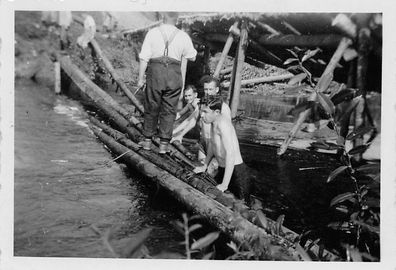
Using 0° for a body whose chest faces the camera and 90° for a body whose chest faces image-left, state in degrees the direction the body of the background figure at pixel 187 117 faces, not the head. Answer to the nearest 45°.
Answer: approximately 45°

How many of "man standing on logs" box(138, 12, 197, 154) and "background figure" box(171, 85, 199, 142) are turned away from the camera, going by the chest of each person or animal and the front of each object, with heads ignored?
1

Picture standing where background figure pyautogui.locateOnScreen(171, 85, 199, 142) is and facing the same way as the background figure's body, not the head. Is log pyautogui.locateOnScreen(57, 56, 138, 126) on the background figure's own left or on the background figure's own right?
on the background figure's own right

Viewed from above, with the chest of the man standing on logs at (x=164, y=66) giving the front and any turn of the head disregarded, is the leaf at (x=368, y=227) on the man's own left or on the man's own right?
on the man's own right

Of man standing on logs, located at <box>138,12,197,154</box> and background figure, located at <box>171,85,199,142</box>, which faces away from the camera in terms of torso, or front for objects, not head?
the man standing on logs

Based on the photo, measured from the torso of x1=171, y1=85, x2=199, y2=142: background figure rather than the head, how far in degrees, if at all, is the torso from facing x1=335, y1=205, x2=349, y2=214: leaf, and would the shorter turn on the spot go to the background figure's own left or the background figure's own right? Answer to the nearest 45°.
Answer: approximately 90° to the background figure's own left

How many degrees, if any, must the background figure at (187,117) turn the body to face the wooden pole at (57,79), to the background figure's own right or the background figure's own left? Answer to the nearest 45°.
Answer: approximately 90° to the background figure's own right

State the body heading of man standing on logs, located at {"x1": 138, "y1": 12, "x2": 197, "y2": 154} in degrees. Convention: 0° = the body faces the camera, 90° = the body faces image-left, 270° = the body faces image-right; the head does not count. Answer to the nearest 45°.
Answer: approximately 180°

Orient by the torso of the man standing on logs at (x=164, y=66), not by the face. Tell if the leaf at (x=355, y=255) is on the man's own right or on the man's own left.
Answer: on the man's own right
